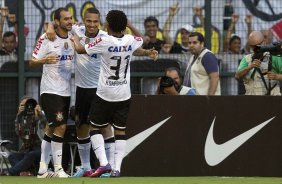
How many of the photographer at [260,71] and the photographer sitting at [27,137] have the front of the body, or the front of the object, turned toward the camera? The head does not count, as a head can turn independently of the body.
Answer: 2

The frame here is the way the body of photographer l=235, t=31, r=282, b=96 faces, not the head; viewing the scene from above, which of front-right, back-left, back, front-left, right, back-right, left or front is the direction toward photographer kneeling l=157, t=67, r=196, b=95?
right

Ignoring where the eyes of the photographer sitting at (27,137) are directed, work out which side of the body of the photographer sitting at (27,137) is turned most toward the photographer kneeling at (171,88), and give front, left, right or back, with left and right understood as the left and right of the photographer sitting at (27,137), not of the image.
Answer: left

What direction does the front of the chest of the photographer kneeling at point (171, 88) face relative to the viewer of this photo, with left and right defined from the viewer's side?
facing the viewer and to the left of the viewer

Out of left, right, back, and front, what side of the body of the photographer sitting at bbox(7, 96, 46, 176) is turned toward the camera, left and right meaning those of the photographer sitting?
front

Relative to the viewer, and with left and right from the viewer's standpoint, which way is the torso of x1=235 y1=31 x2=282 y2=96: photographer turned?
facing the viewer

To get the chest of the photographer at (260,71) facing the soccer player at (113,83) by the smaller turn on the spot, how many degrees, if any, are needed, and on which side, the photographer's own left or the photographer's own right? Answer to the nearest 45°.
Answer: approximately 45° to the photographer's own right

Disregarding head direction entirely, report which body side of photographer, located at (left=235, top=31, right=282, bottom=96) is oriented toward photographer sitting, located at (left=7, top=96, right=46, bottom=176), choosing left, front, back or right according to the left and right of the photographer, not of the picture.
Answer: right
